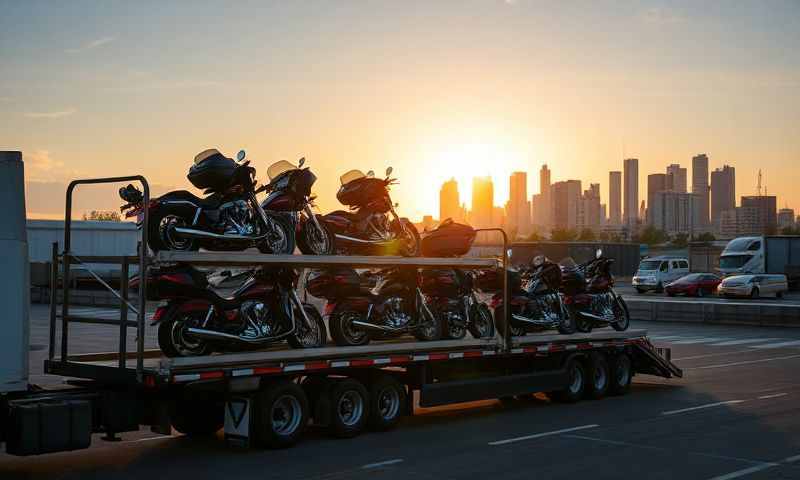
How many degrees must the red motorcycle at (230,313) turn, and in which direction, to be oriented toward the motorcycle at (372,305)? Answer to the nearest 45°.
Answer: approximately 45° to its left

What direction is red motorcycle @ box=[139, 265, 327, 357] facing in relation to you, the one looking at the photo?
facing to the right of the viewer

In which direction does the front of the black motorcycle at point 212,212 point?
to the viewer's right
